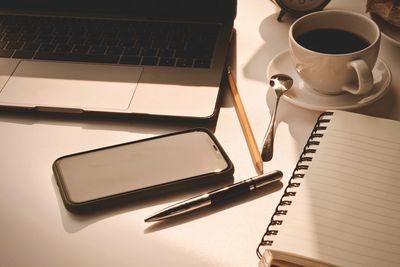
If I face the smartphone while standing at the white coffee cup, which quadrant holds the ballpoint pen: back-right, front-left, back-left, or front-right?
front-left

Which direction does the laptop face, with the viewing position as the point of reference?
facing the viewer

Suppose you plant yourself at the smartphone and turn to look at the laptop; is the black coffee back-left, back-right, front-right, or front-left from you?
front-right
